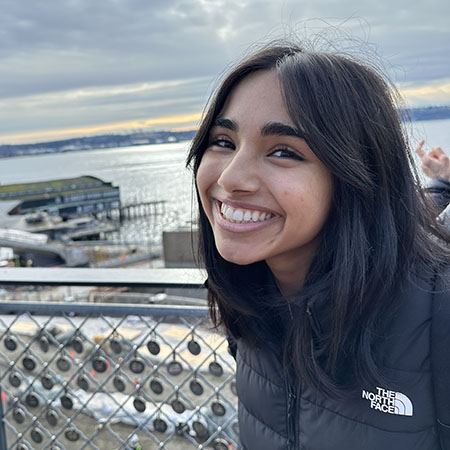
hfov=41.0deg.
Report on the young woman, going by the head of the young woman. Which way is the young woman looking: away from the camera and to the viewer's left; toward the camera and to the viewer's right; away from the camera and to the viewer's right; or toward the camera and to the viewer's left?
toward the camera and to the viewer's left

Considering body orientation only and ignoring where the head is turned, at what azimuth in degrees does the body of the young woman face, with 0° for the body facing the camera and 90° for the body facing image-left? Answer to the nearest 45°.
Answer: approximately 45°

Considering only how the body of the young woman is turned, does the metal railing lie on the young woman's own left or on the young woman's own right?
on the young woman's own right
